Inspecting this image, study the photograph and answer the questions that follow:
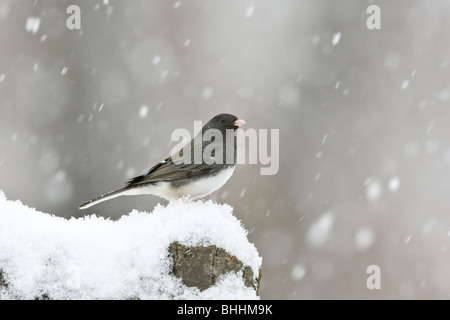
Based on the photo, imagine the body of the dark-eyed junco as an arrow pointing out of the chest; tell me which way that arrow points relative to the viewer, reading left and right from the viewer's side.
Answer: facing to the right of the viewer

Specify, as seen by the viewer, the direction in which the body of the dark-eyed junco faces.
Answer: to the viewer's right
